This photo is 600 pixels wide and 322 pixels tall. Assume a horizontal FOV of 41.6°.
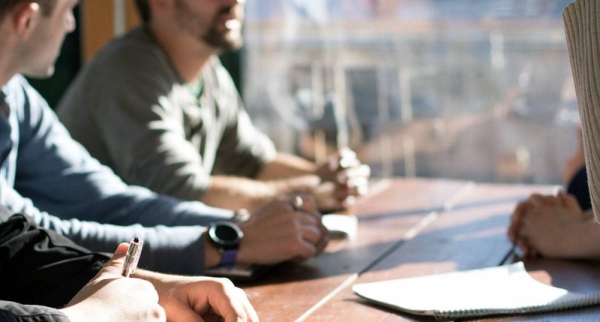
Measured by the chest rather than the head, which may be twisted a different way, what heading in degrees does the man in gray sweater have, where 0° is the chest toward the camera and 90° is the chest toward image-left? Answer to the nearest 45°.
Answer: approximately 315°

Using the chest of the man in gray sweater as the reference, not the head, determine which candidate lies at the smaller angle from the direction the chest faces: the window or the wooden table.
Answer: the wooden table

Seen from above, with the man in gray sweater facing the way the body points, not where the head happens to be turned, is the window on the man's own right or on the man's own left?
on the man's own left

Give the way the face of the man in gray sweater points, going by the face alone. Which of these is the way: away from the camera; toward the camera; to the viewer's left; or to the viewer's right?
to the viewer's right

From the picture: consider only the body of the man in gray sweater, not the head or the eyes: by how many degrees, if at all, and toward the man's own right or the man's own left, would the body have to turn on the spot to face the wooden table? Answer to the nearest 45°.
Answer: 0° — they already face it

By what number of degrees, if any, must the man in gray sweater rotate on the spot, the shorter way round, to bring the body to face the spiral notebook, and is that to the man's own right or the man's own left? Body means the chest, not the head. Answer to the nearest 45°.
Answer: approximately 45° to the man's own right
